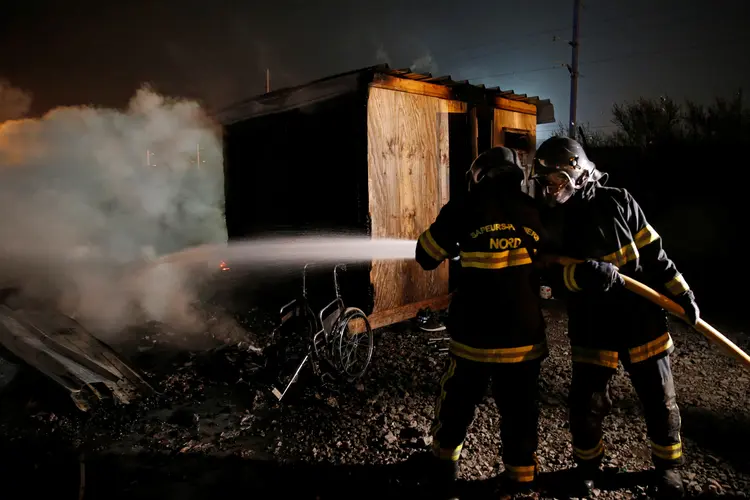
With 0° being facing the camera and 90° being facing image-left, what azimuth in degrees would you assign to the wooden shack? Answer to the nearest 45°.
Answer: approximately 315°
